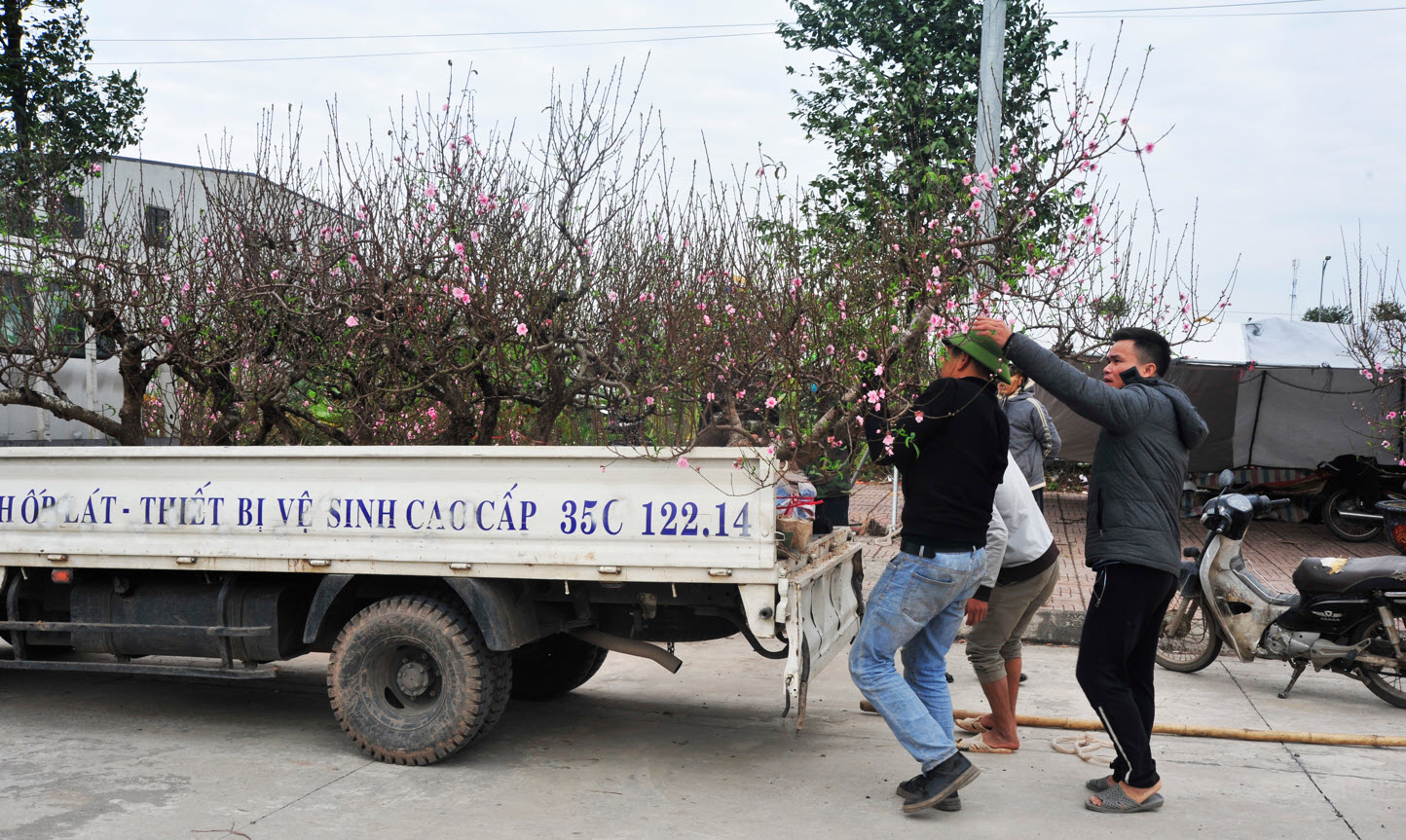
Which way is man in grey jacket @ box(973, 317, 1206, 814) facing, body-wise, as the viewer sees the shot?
to the viewer's left

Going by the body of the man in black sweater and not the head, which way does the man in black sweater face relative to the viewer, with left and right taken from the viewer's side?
facing away from the viewer and to the left of the viewer

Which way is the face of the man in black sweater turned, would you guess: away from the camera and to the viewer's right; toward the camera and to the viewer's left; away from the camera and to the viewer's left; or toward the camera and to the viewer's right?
away from the camera and to the viewer's left

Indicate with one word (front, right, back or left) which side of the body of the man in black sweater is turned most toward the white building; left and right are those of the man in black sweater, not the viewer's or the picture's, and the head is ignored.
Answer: front

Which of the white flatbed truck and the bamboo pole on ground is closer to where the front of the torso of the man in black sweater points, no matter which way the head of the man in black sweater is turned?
the white flatbed truck

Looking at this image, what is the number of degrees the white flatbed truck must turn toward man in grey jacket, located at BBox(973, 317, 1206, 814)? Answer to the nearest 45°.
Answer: approximately 180°

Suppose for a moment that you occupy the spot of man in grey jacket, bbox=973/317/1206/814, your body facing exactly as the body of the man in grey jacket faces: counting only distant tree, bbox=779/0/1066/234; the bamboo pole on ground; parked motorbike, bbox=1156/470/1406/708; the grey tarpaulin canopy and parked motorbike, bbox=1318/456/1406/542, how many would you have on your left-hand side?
0

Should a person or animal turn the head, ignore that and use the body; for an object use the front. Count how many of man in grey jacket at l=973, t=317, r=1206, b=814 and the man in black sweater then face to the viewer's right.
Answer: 0

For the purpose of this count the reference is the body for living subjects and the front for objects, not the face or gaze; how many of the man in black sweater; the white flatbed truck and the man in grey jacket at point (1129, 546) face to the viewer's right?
0

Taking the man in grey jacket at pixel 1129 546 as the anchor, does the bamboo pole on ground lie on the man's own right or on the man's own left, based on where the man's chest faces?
on the man's own right

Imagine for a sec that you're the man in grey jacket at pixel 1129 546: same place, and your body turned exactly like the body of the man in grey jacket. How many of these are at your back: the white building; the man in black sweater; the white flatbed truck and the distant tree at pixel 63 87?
0

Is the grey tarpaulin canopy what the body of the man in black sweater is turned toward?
no

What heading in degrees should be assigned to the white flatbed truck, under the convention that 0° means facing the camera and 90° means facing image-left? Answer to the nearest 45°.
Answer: approximately 135°

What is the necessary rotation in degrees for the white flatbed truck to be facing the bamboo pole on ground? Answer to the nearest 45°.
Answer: approximately 135° to its right
